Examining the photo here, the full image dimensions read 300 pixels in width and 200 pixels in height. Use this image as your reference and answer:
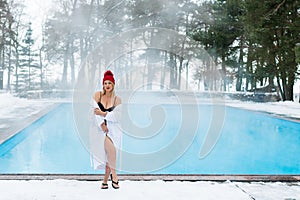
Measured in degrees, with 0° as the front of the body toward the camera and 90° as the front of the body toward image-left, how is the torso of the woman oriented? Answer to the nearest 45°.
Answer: approximately 0°
